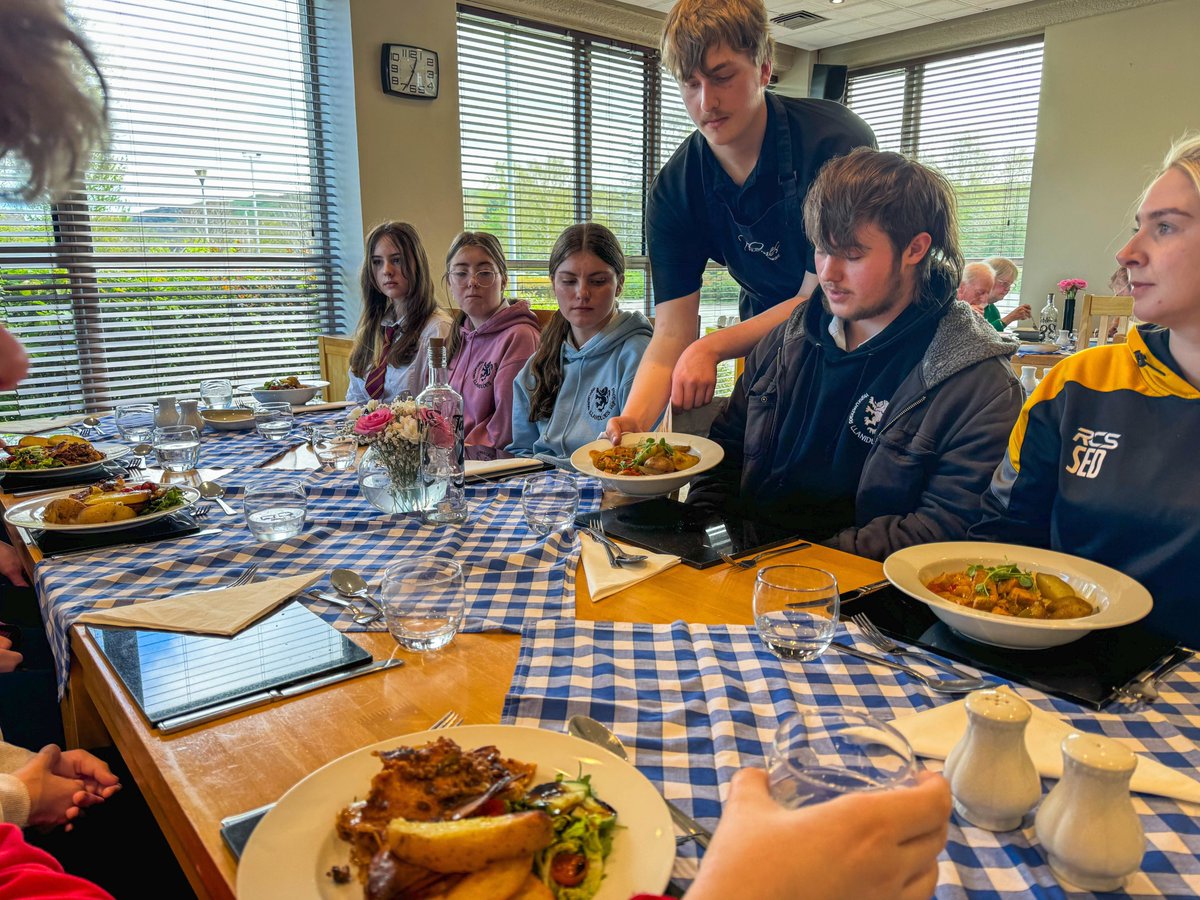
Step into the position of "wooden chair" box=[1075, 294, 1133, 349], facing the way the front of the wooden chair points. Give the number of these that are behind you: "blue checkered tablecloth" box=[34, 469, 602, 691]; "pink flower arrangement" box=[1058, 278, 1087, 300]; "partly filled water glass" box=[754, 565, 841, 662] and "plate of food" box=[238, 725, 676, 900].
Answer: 3

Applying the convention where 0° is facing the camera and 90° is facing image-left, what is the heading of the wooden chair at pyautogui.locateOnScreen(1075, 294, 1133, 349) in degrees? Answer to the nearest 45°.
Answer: approximately 180°

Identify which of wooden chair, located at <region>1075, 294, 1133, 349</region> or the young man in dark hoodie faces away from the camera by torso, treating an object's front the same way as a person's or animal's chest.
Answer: the wooden chair

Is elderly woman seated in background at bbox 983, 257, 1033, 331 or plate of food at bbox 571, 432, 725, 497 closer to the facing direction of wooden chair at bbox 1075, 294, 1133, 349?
the elderly woman seated in background

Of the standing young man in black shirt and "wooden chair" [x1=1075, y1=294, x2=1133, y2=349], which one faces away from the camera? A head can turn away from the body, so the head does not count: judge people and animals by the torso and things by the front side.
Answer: the wooden chair

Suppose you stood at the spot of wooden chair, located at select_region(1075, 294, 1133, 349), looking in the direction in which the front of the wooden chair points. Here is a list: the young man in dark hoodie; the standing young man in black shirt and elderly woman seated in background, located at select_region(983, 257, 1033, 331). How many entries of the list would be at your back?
2

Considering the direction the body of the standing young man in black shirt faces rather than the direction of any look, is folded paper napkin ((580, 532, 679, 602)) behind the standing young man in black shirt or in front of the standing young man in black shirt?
in front

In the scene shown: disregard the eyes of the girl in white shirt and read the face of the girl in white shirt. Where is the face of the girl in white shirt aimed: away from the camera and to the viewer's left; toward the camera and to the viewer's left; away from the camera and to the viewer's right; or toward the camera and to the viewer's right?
toward the camera and to the viewer's right

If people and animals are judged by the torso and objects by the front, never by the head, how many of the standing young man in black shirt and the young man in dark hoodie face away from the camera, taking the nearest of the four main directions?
0

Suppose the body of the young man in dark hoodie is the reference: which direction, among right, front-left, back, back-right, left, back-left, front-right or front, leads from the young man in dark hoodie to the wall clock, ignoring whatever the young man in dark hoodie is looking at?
right

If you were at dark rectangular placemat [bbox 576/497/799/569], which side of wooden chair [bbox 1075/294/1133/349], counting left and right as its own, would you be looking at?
back
